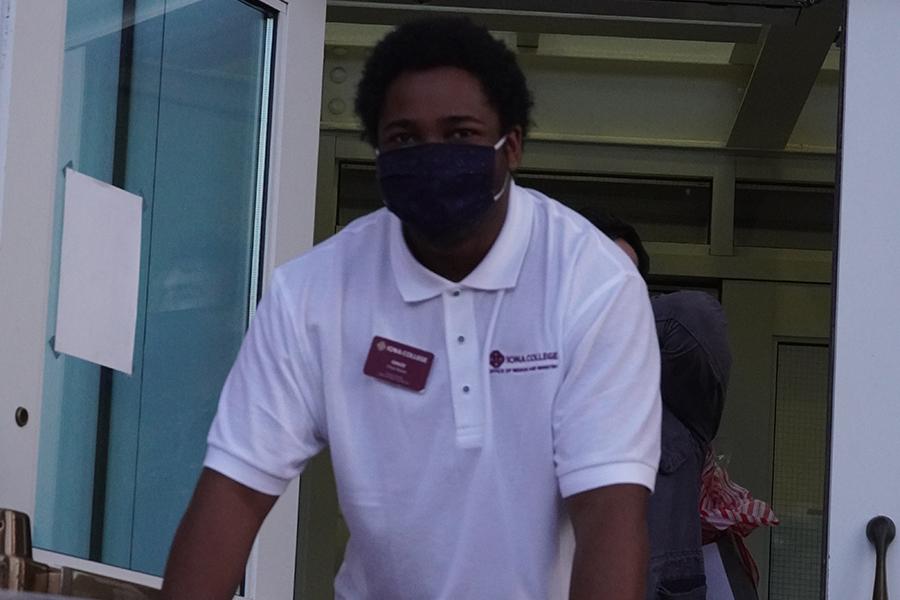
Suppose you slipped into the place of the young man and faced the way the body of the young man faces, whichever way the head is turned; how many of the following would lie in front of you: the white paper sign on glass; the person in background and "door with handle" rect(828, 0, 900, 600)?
0

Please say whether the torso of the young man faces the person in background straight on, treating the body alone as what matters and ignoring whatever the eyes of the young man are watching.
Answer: no

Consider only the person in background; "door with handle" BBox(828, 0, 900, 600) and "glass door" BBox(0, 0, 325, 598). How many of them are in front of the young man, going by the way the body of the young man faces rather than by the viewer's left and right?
0

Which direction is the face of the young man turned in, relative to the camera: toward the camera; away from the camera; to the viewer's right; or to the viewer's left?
toward the camera

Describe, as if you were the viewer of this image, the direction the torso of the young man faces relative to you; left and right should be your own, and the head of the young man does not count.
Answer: facing the viewer

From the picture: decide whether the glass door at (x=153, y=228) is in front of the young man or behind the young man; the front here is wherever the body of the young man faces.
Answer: behind

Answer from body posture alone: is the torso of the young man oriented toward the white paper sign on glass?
no
